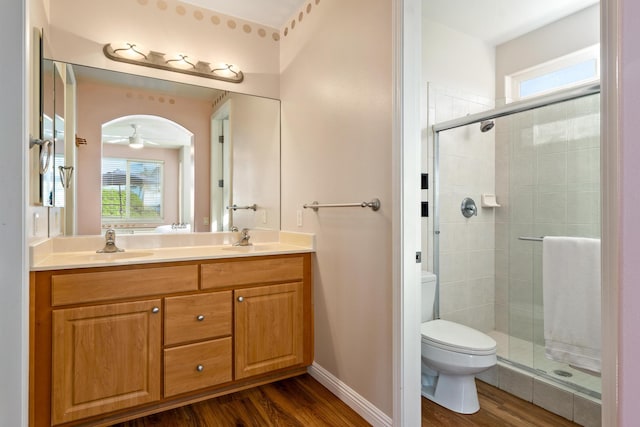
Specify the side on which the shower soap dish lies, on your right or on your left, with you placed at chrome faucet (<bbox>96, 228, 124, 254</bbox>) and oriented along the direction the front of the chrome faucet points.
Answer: on your left

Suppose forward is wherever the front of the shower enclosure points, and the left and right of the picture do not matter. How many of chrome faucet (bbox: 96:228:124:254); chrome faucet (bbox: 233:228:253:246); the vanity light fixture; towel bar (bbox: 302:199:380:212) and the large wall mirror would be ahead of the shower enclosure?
5

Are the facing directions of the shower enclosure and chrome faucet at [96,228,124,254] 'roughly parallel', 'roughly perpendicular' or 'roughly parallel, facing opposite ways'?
roughly perpendicular

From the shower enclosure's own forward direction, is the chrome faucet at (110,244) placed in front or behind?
in front

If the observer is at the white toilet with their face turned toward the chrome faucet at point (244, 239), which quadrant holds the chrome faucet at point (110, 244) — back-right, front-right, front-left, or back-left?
front-left

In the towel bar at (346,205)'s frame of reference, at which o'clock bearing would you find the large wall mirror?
The large wall mirror is roughly at 2 o'clock from the towel bar.

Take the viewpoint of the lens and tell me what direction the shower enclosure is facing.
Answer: facing the viewer and to the left of the viewer

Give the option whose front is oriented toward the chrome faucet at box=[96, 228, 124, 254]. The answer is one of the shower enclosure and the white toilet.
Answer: the shower enclosure

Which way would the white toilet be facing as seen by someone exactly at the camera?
facing the viewer and to the right of the viewer

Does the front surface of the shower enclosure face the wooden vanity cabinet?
yes

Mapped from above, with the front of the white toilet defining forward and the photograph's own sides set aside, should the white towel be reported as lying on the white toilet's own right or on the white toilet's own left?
on the white toilet's own left

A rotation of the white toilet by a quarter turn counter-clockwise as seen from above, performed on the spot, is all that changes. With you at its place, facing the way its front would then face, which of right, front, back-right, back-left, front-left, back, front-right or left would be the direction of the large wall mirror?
back-left

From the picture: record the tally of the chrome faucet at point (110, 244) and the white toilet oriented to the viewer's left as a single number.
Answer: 0

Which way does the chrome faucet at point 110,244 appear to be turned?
toward the camera

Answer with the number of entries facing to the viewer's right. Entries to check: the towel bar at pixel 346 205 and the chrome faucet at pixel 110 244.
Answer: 0

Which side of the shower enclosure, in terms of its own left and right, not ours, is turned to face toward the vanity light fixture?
front

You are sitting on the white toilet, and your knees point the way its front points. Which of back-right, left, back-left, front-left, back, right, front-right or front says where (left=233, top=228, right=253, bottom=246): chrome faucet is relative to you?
back-right
